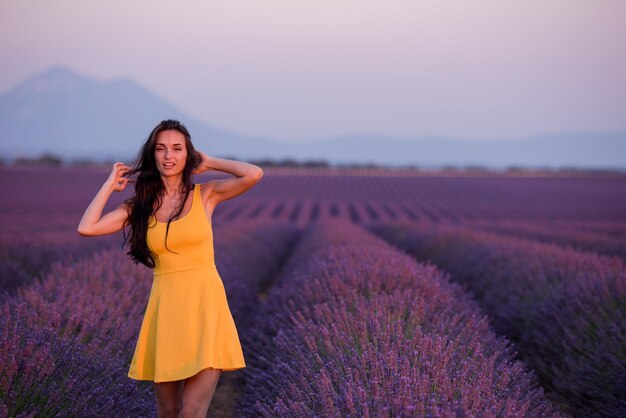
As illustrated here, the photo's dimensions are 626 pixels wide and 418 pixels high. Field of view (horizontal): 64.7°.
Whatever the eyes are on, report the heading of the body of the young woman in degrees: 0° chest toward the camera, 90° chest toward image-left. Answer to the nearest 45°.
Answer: approximately 0°

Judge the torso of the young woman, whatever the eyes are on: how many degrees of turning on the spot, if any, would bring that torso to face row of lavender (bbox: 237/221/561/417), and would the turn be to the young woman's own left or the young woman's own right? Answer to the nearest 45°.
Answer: approximately 90° to the young woman's own left

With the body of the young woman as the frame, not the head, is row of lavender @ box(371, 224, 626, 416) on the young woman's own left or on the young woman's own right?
on the young woman's own left
